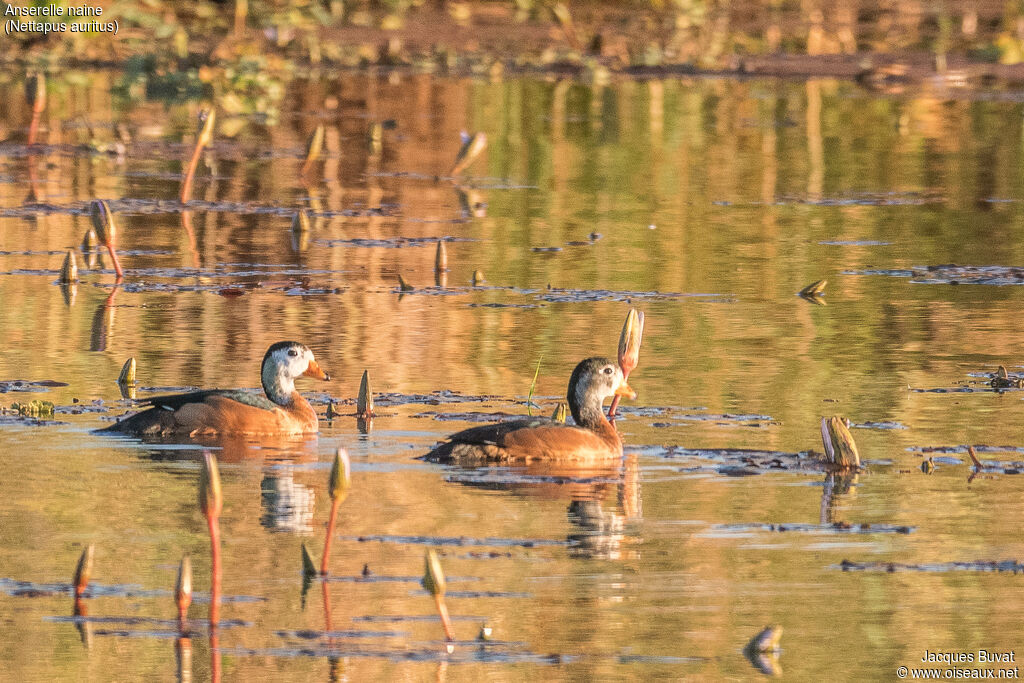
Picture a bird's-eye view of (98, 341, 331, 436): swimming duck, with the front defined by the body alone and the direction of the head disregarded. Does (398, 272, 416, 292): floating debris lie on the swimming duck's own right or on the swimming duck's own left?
on the swimming duck's own left

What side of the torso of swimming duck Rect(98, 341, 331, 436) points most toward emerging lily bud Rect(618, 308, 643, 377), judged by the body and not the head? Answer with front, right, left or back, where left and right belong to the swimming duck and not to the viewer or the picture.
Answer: front

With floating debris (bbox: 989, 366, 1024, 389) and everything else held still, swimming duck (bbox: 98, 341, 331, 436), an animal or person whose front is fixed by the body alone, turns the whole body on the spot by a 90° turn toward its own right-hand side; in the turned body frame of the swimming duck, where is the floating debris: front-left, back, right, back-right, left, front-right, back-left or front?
left

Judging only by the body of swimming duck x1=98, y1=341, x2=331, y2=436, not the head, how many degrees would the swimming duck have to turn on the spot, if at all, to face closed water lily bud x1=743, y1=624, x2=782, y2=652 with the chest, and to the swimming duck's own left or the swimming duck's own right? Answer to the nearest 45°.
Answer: approximately 45° to the swimming duck's own right

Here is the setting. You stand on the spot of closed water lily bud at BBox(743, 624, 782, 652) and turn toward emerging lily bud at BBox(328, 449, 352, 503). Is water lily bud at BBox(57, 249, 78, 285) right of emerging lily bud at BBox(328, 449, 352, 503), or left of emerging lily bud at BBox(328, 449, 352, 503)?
right

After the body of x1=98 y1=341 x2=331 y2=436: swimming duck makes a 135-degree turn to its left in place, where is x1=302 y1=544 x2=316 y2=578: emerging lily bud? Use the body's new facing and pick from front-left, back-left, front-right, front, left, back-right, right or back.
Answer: back-left

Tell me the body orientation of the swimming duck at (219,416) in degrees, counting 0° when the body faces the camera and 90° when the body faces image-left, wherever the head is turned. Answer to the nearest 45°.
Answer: approximately 270°

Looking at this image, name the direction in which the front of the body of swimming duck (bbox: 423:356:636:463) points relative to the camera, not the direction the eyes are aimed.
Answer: to the viewer's right

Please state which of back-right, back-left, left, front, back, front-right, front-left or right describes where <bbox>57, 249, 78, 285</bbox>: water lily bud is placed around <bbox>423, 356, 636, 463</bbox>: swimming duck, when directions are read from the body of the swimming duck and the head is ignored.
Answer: back-left

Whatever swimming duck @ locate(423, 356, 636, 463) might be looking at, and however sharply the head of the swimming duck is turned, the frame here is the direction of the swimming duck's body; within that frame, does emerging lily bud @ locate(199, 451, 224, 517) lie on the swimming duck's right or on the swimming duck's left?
on the swimming duck's right

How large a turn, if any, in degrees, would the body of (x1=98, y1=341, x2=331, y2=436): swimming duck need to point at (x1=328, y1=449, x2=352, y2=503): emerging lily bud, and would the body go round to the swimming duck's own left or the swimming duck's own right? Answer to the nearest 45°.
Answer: approximately 90° to the swimming duck's own right

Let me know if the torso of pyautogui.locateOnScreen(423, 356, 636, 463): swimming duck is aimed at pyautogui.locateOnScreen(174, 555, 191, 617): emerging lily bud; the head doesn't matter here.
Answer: no

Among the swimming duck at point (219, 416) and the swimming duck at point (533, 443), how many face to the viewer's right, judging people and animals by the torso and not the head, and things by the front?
2

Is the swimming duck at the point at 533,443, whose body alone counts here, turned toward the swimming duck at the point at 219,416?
no

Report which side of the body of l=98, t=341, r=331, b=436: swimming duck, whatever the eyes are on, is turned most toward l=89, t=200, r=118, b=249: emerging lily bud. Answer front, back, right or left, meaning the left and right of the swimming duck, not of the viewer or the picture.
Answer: left

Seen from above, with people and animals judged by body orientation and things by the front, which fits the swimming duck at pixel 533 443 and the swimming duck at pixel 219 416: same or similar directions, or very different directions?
same or similar directions
